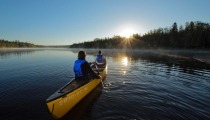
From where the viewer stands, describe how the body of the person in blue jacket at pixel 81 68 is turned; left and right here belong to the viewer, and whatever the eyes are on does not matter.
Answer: facing away from the viewer and to the right of the viewer
